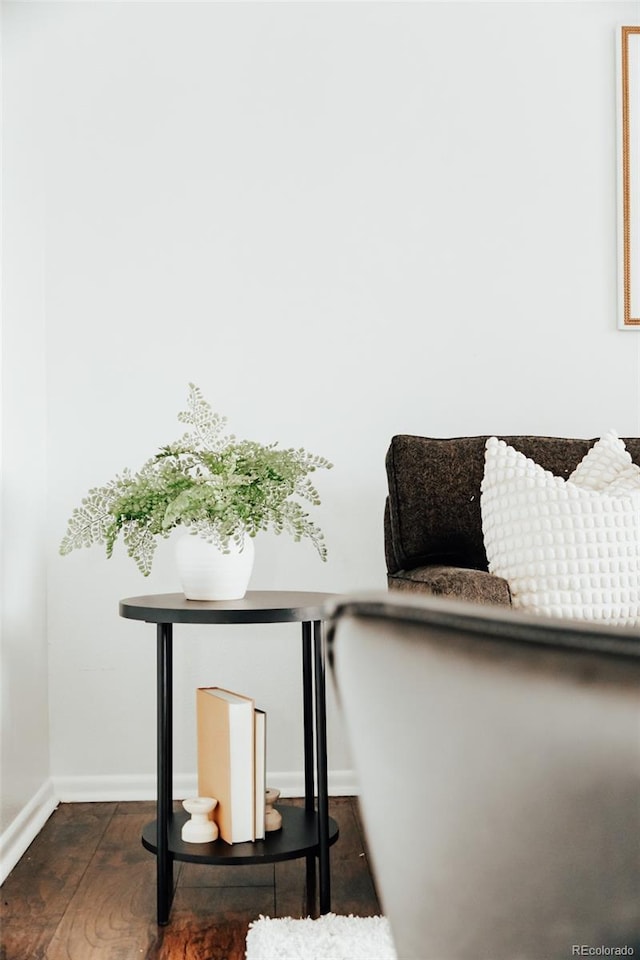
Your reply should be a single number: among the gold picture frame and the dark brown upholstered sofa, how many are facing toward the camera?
2

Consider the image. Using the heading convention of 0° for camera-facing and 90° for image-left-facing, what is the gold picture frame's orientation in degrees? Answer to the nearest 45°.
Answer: approximately 0°

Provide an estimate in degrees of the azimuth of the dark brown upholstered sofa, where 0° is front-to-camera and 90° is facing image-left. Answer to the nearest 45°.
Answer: approximately 0°

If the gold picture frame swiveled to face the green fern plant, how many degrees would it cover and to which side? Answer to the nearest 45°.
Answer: approximately 45° to its right
